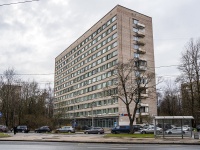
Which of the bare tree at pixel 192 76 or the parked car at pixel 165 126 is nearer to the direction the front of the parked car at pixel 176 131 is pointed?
the parked car

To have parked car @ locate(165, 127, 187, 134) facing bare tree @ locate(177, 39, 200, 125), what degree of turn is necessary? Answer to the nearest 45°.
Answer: approximately 90° to its right

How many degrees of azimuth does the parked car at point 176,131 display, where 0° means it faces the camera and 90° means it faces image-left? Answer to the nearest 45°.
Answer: approximately 90°
